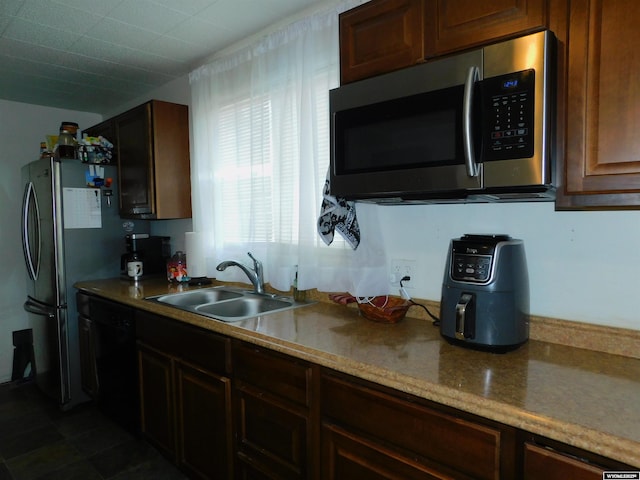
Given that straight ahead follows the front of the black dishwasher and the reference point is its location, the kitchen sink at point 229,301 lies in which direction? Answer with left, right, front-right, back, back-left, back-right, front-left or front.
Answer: left

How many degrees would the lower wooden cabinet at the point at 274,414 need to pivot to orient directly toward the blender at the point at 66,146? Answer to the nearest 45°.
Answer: approximately 90° to its right

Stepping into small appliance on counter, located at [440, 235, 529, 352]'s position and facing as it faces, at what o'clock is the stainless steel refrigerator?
The stainless steel refrigerator is roughly at 2 o'clock from the small appliance on counter.

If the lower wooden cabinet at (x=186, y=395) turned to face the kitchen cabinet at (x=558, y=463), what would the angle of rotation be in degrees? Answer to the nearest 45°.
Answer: approximately 90° to its left

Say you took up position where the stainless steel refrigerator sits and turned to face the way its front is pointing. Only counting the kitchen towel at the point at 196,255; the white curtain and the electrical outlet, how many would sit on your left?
3

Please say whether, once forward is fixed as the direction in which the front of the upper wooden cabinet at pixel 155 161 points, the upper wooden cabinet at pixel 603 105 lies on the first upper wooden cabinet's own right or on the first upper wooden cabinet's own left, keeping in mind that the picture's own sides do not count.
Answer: on the first upper wooden cabinet's own left

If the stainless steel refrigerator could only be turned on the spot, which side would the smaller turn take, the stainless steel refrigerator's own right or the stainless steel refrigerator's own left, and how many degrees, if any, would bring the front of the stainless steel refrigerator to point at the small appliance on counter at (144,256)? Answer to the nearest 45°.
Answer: approximately 135° to the stainless steel refrigerator's own left

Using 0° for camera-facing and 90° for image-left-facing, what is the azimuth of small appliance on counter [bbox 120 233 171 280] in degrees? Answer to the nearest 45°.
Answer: approximately 45°

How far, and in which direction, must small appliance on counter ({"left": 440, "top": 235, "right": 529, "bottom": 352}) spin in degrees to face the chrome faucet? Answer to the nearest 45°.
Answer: approximately 90° to its right

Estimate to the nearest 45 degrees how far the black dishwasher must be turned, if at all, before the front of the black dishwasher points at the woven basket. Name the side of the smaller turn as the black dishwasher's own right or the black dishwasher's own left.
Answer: approximately 90° to the black dishwasher's own left

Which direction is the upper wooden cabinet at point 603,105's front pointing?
toward the camera

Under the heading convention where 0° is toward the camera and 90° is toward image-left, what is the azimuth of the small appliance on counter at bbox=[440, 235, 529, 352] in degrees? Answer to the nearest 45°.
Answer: approximately 45°

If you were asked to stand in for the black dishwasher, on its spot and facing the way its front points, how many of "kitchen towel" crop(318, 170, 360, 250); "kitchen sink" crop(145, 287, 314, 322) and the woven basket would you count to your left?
3

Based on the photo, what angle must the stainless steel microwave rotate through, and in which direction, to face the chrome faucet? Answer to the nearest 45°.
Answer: approximately 90° to its right

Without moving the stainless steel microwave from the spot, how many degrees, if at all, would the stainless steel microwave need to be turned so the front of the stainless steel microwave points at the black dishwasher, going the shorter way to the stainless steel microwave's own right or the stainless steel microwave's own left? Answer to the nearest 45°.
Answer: approximately 45° to the stainless steel microwave's own right

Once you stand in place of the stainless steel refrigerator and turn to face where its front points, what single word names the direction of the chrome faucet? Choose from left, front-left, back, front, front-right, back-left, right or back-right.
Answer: left
